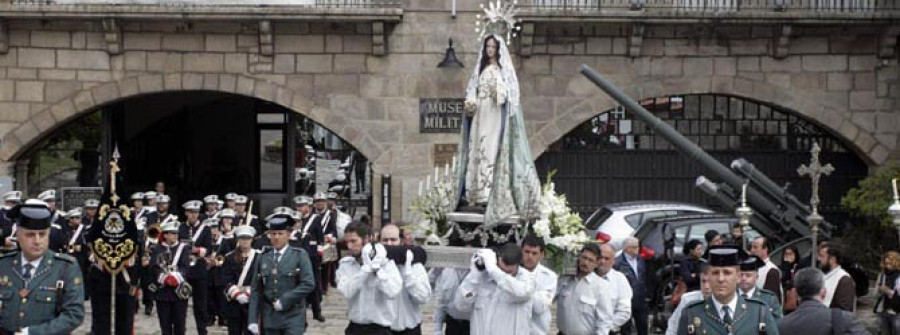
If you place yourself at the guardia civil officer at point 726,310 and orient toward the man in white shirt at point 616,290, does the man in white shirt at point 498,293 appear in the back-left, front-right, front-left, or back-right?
front-left

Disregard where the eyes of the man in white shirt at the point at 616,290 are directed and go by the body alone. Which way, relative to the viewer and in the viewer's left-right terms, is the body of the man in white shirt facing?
facing the viewer and to the left of the viewer

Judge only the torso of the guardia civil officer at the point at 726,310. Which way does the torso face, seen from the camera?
toward the camera

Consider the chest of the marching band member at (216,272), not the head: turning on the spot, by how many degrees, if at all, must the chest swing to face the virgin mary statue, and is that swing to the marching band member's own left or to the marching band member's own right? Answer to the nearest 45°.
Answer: approximately 90° to the marching band member's own left

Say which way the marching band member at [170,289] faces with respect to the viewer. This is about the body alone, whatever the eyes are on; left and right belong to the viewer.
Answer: facing the viewer

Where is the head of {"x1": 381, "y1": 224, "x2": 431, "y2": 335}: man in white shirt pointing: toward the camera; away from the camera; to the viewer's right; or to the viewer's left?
toward the camera

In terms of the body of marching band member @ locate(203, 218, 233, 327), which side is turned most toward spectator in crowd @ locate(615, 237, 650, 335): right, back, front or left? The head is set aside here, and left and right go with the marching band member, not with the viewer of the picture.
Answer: left

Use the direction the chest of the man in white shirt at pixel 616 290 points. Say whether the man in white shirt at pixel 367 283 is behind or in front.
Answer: in front

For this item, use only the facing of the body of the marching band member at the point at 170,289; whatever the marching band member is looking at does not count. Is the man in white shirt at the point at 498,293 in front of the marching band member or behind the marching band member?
in front

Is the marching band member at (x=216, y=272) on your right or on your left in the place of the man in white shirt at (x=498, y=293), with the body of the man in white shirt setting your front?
on your right

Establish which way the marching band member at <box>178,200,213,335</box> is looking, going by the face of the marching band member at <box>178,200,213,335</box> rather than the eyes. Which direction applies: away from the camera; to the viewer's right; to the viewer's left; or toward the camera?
toward the camera
